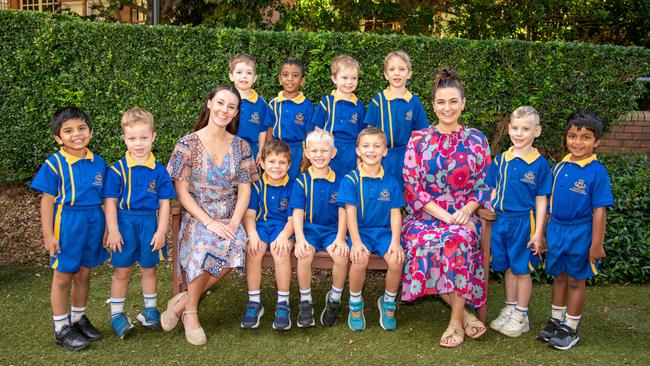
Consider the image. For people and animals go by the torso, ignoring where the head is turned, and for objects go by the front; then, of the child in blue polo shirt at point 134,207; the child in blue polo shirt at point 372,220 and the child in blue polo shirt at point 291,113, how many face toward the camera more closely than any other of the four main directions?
3

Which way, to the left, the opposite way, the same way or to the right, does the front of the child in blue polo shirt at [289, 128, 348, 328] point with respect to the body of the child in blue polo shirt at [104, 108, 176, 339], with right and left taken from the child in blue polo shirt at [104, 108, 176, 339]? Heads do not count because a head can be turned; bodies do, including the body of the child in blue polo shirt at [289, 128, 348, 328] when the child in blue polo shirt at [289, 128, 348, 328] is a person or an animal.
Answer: the same way

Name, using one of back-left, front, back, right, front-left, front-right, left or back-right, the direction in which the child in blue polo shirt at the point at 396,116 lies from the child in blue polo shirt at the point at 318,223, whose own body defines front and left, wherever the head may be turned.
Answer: back-left

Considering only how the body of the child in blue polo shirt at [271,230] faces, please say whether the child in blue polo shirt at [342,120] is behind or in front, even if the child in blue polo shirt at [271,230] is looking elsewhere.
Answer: behind

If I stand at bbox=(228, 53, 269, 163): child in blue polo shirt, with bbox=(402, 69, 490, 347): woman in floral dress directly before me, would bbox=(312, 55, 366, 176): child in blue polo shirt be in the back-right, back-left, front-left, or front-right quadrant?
front-left

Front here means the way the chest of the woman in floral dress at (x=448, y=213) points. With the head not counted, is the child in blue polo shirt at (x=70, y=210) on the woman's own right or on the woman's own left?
on the woman's own right

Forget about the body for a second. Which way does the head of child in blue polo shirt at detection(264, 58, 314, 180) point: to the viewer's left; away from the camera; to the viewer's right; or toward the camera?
toward the camera

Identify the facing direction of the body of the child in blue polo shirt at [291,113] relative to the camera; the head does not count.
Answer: toward the camera

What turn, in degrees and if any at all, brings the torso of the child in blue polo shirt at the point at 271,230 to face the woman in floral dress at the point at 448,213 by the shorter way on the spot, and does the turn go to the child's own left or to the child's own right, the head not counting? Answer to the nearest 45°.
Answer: approximately 90° to the child's own left

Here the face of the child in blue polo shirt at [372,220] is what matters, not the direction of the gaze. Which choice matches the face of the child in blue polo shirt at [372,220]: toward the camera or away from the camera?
toward the camera

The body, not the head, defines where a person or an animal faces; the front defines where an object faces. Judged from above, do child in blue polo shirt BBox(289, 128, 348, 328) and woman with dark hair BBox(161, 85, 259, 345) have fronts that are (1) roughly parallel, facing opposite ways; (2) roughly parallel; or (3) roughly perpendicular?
roughly parallel

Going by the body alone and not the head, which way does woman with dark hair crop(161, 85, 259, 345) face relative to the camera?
toward the camera

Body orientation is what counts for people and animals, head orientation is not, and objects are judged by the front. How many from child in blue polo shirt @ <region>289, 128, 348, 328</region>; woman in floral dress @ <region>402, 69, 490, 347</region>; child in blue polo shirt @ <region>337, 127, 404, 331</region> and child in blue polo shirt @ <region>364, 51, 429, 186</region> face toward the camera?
4

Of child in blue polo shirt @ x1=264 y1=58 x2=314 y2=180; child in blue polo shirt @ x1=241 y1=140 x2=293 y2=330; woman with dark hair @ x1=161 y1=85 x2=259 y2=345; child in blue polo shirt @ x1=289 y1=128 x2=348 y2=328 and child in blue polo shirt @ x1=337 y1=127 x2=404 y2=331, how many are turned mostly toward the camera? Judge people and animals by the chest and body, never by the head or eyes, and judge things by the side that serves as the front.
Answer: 5

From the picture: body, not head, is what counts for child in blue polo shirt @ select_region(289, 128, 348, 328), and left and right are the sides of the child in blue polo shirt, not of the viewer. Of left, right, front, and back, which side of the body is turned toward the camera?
front
